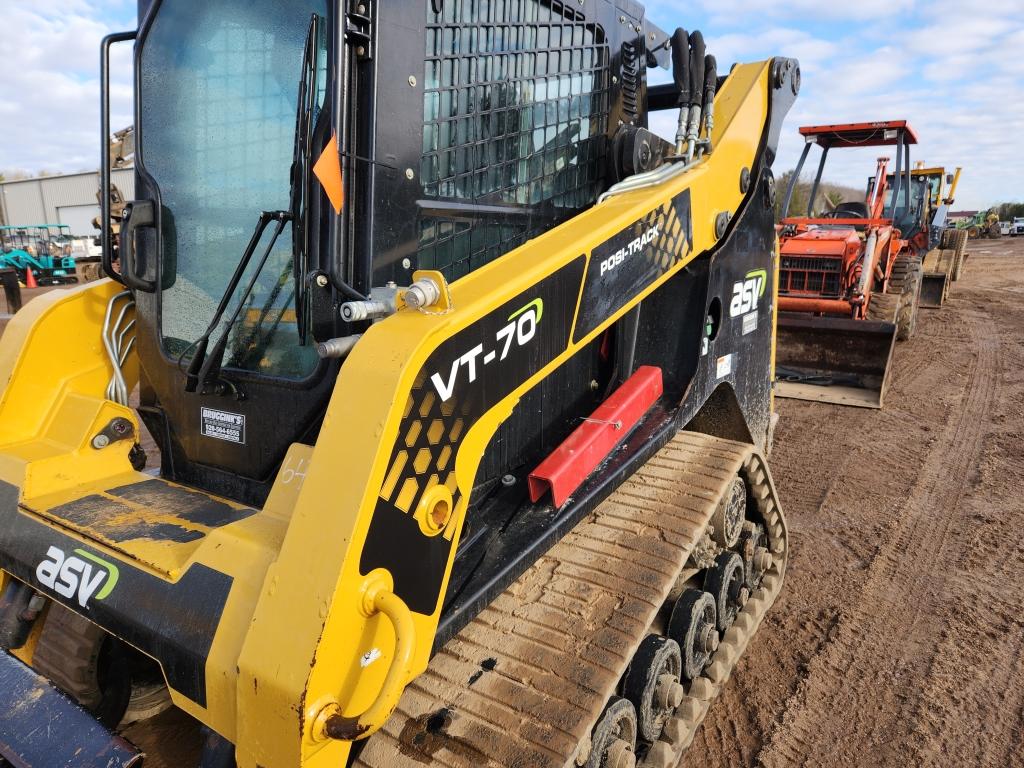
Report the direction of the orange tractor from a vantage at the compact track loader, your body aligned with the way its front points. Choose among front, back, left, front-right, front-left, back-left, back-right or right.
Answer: back

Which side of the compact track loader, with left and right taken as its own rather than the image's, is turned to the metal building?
right

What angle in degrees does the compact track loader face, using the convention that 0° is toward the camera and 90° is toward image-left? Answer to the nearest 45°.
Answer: approximately 45°
